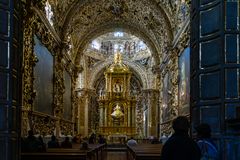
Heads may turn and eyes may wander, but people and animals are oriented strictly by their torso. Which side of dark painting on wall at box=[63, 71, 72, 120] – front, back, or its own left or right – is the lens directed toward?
right

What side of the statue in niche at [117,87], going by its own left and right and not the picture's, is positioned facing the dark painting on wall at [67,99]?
front

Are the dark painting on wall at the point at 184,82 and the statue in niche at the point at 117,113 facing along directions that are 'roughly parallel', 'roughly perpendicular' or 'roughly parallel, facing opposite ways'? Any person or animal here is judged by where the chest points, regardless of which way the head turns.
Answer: roughly perpendicular

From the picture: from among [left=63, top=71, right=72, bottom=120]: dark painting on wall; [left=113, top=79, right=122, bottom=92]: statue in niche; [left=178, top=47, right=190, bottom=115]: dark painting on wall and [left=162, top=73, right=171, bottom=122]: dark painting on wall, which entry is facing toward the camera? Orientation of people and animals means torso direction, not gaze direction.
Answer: the statue in niche

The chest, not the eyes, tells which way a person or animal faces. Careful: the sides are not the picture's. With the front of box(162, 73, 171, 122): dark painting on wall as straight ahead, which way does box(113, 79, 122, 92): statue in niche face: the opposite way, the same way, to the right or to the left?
to the left

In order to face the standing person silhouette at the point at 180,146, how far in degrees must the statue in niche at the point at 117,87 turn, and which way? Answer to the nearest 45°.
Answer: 0° — it already faces them

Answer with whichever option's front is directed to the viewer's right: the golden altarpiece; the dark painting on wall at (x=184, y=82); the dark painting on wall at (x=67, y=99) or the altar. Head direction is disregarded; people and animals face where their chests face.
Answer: the dark painting on wall at (x=67, y=99)

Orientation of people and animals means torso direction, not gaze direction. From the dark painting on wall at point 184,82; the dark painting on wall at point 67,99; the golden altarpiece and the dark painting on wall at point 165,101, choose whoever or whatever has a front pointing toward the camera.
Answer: the golden altarpiece

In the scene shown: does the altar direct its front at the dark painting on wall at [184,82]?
yes

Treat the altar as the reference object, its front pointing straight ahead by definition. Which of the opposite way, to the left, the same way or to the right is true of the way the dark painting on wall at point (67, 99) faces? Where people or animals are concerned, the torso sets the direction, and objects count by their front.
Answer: to the left

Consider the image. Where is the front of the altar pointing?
toward the camera

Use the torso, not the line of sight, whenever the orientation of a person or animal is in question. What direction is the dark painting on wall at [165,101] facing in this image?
to the viewer's left

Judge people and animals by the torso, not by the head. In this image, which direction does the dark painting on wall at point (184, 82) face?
to the viewer's left

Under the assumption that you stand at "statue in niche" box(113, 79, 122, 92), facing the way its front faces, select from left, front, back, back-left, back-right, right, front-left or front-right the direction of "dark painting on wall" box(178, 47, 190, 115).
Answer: front

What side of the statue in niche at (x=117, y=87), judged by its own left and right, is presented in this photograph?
front

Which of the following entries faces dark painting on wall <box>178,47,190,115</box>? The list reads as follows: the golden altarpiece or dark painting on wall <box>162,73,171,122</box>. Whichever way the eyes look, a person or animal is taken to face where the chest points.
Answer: the golden altarpiece

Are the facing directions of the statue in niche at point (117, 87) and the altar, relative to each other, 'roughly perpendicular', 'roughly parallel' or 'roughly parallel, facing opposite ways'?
roughly parallel
